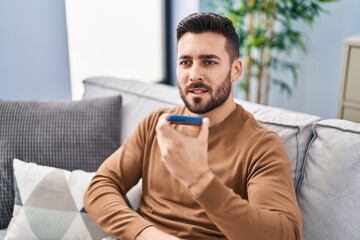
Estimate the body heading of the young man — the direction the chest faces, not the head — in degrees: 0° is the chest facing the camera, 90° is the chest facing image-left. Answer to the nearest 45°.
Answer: approximately 45°

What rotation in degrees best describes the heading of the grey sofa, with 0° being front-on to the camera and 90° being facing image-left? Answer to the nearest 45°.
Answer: approximately 45°

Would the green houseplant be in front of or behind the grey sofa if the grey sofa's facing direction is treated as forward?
behind
